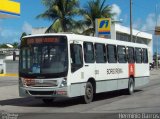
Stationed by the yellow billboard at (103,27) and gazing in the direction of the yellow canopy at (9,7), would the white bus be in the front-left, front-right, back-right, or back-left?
front-left

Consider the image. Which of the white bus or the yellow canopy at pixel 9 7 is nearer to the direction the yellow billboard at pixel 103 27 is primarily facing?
the white bus

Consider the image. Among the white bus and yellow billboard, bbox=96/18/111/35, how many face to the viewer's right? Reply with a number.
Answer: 0

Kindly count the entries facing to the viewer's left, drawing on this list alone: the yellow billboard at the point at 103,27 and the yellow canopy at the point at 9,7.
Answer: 0

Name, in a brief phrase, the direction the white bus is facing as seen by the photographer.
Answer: facing the viewer and to the left of the viewer

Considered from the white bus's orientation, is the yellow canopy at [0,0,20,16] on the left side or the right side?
on its right

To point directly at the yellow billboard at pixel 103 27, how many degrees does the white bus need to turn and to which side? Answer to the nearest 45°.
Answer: approximately 135° to its right

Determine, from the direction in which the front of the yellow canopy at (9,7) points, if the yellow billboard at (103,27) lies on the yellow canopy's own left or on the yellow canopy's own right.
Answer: on the yellow canopy's own left

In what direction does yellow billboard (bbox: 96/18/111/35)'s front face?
toward the camera

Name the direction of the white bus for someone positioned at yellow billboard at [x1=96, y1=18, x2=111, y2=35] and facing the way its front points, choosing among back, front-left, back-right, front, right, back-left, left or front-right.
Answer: front
